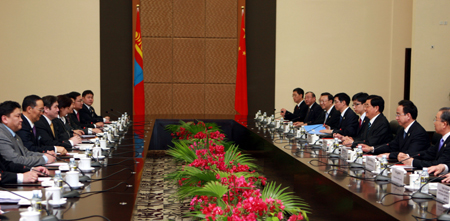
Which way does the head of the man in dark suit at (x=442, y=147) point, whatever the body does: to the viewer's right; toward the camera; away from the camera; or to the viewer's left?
to the viewer's left

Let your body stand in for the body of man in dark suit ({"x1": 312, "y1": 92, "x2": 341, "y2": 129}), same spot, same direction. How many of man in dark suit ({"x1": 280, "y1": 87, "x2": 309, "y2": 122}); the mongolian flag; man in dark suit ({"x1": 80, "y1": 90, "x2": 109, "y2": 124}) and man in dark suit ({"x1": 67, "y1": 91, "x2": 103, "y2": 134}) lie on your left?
0

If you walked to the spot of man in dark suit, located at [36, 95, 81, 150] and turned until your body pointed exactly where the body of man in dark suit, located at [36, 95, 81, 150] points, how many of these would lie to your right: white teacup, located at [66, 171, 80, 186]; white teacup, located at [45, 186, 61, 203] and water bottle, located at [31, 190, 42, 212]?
3

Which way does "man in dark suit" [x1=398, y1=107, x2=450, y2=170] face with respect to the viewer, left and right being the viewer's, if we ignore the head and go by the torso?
facing to the left of the viewer

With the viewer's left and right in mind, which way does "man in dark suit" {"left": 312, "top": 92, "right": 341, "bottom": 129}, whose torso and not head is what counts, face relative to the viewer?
facing the viewer and to the left of the viewer

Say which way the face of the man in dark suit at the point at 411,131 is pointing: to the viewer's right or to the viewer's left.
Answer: to the viewer's left

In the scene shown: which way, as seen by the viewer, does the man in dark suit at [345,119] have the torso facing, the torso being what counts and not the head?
to the viewer's left

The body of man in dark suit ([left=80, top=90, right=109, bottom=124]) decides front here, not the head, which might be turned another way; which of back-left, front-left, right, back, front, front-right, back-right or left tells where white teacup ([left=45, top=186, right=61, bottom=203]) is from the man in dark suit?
front-right

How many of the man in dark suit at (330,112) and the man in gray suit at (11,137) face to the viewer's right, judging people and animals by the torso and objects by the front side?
1

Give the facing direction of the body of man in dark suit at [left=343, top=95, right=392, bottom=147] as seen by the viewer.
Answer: to the viewer's left

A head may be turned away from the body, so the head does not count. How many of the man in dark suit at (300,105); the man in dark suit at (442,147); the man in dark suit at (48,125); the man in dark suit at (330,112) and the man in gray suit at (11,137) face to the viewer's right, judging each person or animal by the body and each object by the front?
2

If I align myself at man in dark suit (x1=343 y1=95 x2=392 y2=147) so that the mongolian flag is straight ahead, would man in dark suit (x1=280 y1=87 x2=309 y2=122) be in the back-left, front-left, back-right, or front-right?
front-right

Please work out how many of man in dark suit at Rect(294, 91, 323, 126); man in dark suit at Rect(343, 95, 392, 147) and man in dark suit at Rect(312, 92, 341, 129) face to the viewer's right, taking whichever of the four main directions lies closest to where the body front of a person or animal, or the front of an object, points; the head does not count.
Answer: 0

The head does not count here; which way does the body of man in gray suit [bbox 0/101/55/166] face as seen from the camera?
to the viewer's right

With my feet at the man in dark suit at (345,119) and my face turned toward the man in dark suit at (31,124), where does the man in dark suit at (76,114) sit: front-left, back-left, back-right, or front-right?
front-right

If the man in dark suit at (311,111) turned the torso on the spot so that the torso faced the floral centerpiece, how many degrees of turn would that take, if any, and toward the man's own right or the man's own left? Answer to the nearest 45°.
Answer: approximately 45° to the man's own left

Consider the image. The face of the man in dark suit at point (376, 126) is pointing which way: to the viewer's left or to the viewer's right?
to the viewer's left
